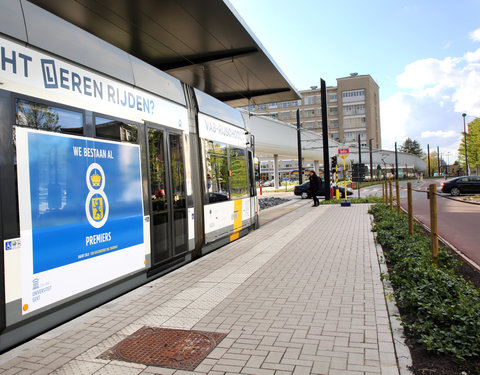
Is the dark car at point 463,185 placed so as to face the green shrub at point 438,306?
no

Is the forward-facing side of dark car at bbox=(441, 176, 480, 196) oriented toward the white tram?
no
